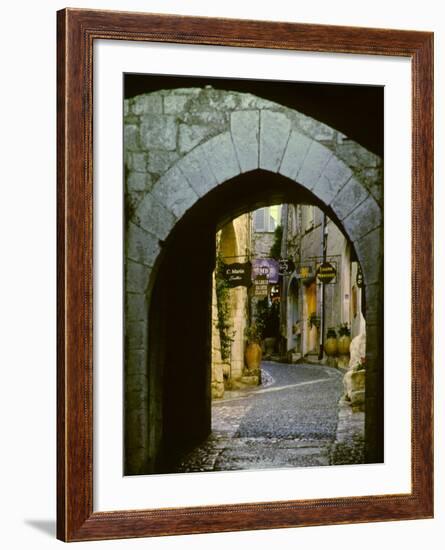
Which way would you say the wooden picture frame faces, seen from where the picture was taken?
facing the viewer and to the right of the viewer
